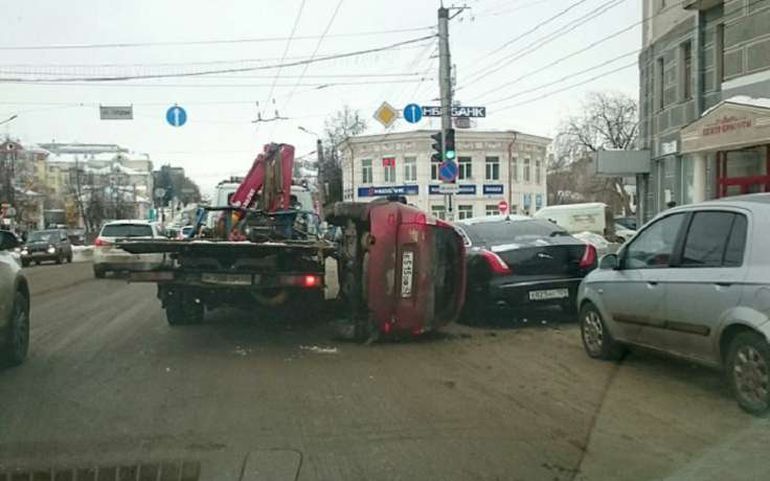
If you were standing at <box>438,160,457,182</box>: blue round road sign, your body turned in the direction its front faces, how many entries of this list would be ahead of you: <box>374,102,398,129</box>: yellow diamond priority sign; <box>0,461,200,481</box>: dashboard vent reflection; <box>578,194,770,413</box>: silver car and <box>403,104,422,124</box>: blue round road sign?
2

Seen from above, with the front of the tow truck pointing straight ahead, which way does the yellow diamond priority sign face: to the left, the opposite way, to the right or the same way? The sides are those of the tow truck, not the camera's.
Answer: the opposite way

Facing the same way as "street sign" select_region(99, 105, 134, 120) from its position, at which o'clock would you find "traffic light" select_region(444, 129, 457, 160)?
The traffic light is roughly at 10 o'clock from the street sign.

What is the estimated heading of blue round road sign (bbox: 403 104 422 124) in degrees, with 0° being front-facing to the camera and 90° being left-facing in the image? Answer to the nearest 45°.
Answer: approximately 0°

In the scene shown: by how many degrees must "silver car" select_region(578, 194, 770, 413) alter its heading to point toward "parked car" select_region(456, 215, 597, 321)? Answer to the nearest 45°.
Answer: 0° — it already faces it

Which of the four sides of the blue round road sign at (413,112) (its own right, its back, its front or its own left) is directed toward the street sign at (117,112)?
right

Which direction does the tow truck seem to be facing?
away from the camera

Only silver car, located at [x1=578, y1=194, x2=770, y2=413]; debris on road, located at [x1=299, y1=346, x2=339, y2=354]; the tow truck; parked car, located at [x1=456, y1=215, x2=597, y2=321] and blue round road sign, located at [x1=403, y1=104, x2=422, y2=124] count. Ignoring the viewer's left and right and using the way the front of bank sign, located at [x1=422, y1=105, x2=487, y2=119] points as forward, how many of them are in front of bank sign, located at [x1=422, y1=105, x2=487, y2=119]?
4
